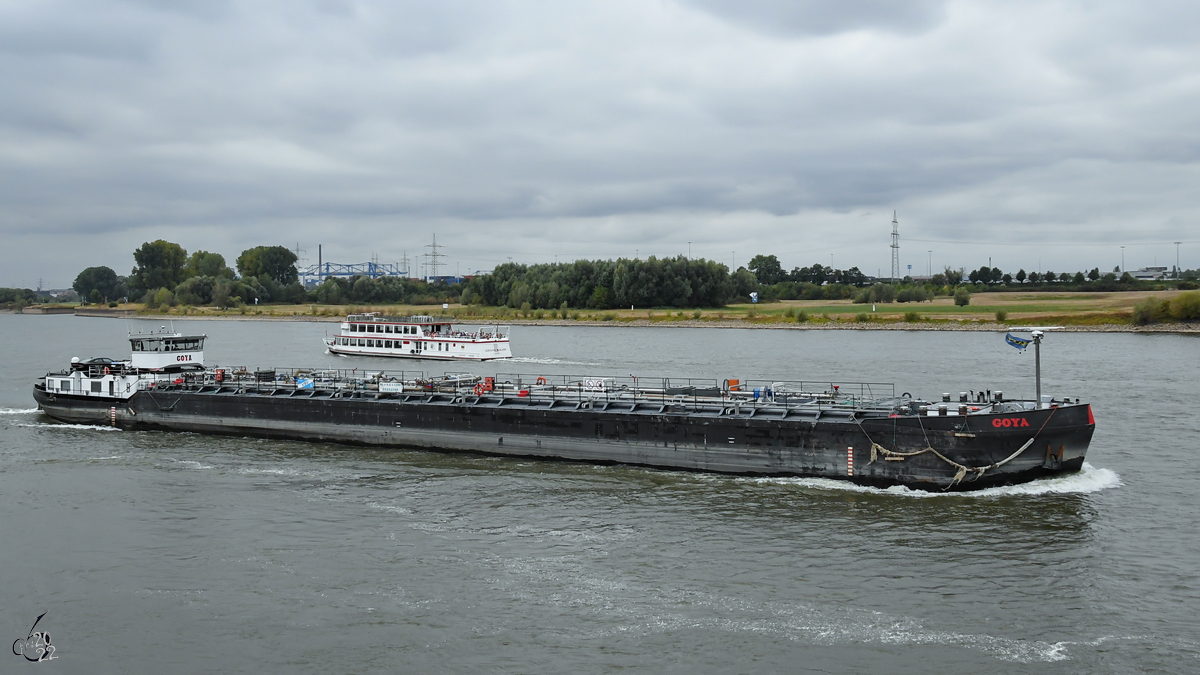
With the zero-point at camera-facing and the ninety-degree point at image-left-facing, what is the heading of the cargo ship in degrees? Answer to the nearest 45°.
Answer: approximately 315°
